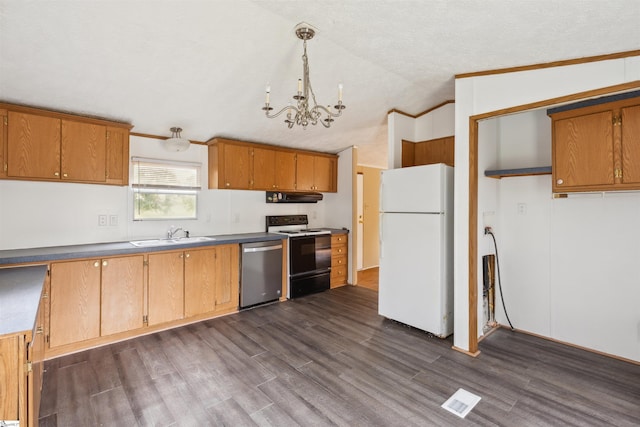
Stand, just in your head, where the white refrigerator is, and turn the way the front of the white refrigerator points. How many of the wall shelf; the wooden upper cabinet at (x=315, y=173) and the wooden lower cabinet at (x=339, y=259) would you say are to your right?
2

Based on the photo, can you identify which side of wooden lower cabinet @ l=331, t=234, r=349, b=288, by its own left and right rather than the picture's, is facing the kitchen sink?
right

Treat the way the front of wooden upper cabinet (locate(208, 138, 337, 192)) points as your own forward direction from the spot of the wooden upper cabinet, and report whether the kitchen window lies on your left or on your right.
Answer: on your right

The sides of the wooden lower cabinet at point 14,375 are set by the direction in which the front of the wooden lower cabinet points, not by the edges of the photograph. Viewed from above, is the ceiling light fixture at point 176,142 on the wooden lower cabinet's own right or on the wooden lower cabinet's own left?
on the wooden lower cabinet's own left

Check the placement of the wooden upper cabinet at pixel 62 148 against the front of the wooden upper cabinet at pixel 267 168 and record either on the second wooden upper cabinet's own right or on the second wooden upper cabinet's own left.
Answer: on the second wooden upper cabinet's own right

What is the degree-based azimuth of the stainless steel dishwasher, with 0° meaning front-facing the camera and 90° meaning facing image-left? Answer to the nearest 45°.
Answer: approximately 315°

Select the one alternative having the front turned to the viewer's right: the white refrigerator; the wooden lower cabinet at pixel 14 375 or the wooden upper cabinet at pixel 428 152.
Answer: the wooden lower cabinet

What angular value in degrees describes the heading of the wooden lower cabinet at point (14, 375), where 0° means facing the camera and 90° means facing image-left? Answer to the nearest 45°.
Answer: approximately 270°

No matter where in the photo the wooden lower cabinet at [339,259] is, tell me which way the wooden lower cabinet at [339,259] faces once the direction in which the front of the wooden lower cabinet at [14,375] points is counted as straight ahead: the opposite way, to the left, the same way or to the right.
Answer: to the right

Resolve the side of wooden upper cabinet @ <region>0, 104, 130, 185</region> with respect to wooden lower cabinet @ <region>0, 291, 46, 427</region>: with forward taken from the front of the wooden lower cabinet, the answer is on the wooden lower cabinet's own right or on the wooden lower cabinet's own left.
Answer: on the wooden lower cabinet's own left
